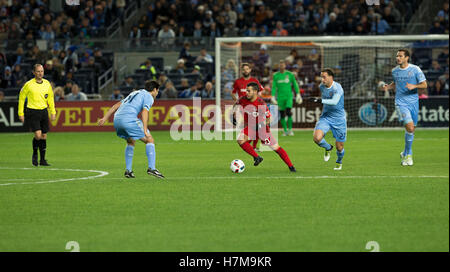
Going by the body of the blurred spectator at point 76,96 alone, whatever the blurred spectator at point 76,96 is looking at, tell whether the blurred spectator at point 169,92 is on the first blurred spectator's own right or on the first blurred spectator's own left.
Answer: on the first blurred spectator's own left

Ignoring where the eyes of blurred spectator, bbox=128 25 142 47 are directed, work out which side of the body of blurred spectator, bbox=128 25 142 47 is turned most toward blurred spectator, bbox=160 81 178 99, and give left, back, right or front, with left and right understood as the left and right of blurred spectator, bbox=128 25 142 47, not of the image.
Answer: front

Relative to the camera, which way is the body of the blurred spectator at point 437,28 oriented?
toward the camera

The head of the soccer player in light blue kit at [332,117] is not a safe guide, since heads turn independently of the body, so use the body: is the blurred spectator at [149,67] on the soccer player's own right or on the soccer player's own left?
on the soccer player's own right

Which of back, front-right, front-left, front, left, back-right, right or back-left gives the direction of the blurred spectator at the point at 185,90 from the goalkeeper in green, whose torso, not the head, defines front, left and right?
back-right

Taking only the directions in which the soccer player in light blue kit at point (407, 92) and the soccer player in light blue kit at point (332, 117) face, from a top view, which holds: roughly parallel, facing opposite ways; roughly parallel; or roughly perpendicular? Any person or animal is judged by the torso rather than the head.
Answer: roughly parallel

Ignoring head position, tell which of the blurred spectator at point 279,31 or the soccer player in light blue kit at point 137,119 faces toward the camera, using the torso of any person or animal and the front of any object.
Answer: the blurred spectator

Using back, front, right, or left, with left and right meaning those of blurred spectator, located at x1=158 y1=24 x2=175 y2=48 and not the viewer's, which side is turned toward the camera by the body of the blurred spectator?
front

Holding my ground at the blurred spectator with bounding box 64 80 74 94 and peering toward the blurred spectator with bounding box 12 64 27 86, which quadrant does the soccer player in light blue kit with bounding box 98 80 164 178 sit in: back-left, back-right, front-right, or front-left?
back-left

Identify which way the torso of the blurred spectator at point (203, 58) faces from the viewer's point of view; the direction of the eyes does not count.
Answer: toward the camera

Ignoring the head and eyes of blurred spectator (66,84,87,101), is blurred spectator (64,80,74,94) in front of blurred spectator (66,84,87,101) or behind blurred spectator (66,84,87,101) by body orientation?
behind

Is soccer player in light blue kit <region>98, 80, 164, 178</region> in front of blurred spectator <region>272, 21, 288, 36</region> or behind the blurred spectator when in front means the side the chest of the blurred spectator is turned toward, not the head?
in front

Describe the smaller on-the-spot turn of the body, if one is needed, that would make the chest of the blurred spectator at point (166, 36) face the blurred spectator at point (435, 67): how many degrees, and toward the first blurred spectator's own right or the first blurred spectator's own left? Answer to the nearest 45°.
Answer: approximately 45° to the first blurred spectator's own left

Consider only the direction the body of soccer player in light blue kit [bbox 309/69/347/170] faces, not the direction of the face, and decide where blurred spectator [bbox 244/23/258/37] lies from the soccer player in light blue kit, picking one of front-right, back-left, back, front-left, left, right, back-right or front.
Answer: back-right

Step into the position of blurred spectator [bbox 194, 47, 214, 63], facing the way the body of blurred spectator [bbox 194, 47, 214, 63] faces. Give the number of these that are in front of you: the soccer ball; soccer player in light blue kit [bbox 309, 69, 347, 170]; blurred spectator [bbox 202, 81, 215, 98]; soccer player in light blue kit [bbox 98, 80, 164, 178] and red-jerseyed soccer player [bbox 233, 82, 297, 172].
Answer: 5

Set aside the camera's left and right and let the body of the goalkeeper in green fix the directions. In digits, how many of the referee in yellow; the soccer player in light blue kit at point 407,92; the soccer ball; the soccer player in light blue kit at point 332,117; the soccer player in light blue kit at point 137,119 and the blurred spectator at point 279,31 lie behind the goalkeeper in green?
1

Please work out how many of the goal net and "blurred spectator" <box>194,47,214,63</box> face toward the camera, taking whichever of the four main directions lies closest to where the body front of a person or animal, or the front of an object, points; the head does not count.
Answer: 2

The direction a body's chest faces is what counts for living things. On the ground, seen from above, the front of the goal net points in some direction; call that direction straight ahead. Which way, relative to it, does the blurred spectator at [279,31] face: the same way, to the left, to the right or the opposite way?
the same way

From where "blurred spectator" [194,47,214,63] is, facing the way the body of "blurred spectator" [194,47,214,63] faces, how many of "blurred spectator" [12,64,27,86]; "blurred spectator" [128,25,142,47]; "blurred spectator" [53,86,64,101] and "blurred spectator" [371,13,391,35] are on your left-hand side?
1

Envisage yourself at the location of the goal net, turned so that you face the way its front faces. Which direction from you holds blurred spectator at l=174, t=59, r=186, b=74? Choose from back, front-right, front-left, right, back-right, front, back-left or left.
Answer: right
